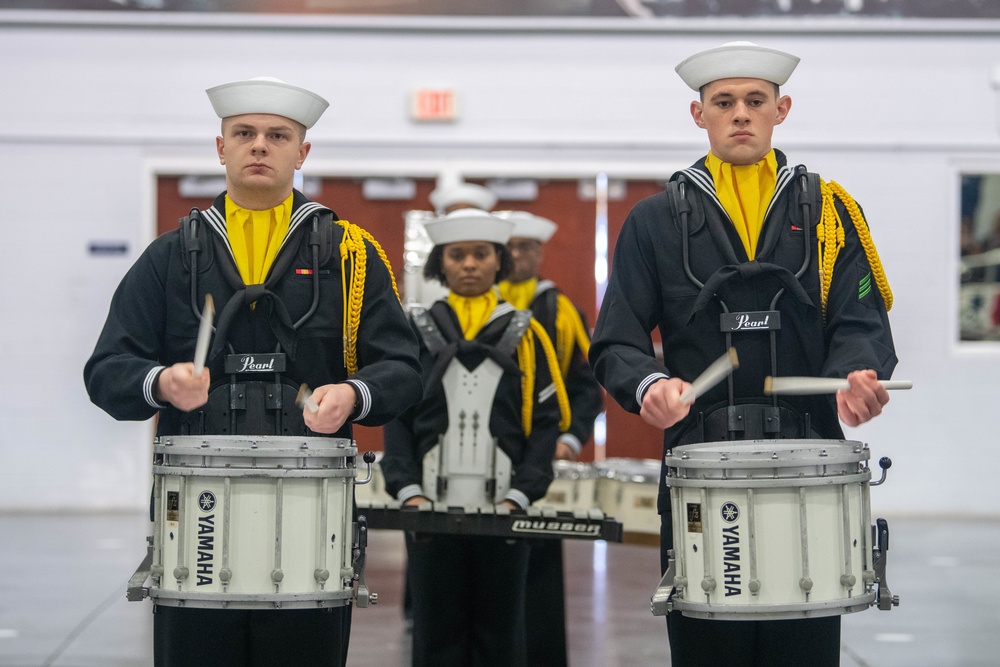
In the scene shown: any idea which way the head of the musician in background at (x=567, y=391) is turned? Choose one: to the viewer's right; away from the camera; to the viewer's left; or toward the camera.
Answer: toward the camera

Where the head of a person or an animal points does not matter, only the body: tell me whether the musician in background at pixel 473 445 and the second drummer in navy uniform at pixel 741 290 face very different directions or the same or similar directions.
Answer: same or similar directions

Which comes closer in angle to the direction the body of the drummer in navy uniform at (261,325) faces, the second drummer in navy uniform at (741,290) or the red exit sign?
the second drummer in navy uniform

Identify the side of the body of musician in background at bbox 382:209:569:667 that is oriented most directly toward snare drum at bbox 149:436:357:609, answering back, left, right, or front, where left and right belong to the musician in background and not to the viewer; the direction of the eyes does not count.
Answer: front

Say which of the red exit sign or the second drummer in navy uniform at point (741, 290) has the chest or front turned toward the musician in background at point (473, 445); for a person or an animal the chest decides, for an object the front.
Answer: the red exit sign

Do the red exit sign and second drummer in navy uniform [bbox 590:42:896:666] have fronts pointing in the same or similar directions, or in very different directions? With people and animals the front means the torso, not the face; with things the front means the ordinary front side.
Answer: same or similar directions

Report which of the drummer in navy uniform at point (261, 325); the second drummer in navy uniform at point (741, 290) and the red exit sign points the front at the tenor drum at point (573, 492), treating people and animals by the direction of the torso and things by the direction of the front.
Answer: the red exit sign

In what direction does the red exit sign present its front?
toward the camera

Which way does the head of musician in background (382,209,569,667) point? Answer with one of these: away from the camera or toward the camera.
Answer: toward the camera

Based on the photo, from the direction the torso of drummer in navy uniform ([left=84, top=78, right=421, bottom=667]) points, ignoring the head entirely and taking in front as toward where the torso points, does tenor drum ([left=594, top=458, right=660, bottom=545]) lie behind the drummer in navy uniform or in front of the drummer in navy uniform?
behind

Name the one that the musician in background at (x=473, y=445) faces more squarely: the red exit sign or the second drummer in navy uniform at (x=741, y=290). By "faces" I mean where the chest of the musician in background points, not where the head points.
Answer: the second drummer in navy uniform

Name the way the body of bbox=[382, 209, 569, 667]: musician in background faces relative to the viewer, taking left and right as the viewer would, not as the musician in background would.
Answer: facing the viewer

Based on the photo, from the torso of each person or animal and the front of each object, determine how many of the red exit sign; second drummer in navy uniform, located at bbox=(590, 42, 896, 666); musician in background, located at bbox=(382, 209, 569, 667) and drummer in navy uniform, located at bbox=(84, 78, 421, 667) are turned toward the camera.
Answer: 4
